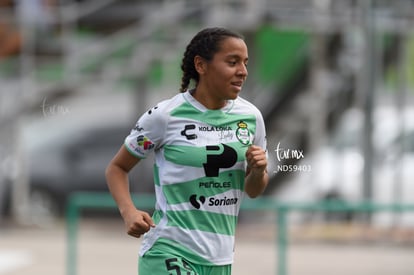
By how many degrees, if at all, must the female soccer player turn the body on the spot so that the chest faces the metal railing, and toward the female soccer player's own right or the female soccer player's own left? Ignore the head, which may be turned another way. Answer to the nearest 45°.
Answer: approximately 135° to the female soccer player's own left

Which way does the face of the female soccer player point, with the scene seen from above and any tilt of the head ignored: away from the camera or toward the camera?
toward the camera

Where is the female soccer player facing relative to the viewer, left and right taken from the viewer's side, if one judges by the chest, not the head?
facing the viewer and to the right of the viewer
